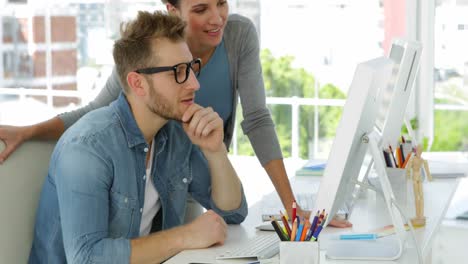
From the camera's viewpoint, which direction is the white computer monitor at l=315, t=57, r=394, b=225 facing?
to the viewer's left

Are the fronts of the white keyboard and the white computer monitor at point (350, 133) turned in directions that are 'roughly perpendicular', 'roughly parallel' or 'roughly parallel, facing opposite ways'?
roughly parallel

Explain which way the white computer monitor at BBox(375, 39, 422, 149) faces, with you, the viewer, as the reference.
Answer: facing to the left of the viewer

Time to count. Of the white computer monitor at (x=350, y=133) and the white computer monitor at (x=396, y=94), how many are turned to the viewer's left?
2

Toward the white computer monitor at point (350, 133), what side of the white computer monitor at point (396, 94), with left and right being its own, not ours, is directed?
left

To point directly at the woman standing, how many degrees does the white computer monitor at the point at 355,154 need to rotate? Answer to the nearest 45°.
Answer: approximately 45° to its right

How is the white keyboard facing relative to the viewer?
to the viewer's left

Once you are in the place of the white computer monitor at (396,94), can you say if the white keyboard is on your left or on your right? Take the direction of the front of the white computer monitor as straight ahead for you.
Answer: on your left

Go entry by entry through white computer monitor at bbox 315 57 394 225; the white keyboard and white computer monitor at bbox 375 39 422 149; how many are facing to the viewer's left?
3
